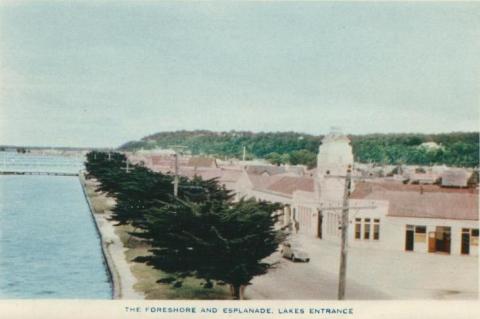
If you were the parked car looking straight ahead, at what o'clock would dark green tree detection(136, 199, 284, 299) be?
The dark green tree is roughly at 2 o'clock from the parked car.

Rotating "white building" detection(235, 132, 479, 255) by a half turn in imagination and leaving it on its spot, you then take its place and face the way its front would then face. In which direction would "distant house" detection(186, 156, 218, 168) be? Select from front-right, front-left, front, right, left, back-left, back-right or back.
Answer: left

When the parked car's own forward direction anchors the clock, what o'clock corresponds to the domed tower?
The domed tower is roughly at 8 o'clock from the parked car.

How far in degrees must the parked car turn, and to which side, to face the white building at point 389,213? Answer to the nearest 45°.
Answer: approximately 90° to its left

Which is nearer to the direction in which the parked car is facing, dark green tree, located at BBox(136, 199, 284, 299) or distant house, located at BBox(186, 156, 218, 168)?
the dark green tree

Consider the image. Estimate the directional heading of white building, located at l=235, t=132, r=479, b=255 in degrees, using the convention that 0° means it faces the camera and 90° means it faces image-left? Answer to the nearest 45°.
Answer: approximately 45°

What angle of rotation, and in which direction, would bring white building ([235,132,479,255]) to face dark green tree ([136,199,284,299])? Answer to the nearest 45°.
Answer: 0° — it already faces it

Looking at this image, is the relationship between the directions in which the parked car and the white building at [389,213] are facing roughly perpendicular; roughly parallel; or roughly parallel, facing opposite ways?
roughly perpendicular

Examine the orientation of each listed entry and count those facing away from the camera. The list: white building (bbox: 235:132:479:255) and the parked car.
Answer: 0
